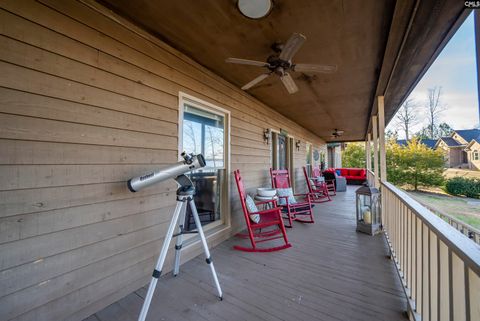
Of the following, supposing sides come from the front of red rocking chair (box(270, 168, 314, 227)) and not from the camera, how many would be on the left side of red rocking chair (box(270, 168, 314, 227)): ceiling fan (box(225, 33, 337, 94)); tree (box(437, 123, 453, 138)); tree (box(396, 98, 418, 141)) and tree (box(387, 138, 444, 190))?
3

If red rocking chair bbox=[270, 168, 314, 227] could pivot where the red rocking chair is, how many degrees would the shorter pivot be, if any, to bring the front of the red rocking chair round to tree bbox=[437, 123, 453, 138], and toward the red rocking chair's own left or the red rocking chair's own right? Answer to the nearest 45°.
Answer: approximately 90° to the red rocking chair's own left

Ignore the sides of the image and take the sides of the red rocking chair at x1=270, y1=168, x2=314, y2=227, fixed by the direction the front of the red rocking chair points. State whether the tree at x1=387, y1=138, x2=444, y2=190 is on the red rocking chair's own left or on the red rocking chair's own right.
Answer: on the red rocking chair's own left

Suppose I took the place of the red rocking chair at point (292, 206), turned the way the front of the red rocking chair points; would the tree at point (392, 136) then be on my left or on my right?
on my left

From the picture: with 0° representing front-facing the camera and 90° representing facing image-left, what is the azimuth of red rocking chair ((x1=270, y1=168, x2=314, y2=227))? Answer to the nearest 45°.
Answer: approximately 315°

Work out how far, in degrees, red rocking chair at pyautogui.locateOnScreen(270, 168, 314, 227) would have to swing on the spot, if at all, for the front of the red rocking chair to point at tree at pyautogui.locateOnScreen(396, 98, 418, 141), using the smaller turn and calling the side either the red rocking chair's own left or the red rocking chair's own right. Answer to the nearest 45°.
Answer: approximately 90° to the red rocking chair's own left

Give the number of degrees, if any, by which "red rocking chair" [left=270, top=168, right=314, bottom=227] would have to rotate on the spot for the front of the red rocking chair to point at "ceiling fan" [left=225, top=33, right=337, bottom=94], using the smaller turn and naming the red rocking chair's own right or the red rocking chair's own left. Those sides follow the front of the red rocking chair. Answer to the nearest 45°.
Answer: approximately 45° to the red rocking chair's own right

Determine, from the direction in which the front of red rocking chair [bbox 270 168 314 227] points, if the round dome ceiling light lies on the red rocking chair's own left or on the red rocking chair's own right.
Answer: on the red rocking chair's own right

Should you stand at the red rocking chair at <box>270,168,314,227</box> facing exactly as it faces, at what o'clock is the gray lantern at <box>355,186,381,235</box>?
The gray lantern is roughly at 11 o'clock from the red rocking chair.
